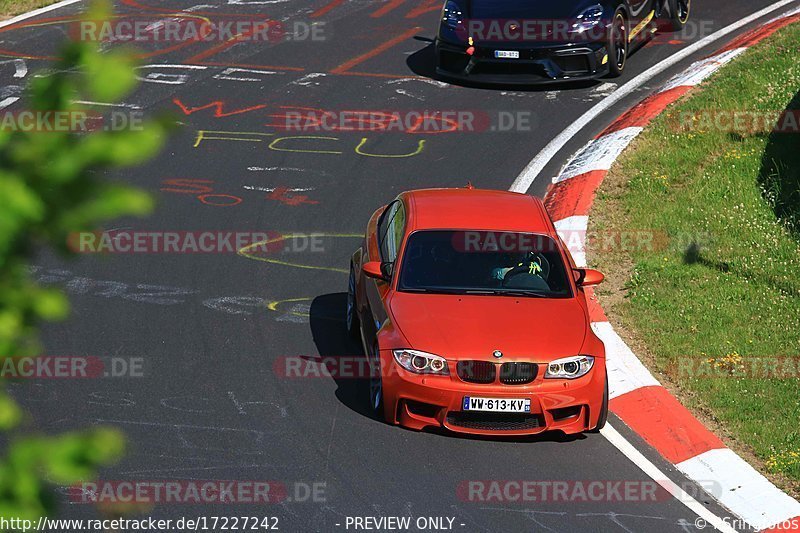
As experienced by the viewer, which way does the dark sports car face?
facing the viewer and to the left of the viewer

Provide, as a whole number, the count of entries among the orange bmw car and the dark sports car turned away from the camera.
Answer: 0

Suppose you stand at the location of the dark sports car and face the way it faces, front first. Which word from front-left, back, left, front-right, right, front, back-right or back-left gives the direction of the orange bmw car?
front-left

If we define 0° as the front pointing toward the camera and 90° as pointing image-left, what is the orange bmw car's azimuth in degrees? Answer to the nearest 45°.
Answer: approximately 0°

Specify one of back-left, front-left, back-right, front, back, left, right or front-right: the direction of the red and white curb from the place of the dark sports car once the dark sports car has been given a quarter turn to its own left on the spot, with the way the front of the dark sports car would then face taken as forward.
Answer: front-right

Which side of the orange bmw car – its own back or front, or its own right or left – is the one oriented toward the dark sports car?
back
